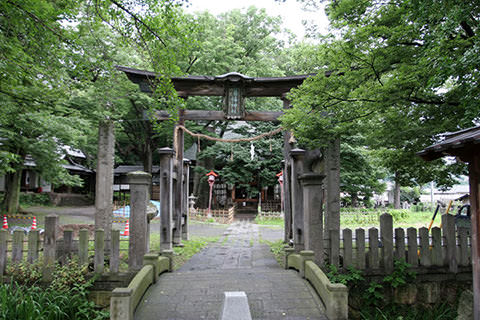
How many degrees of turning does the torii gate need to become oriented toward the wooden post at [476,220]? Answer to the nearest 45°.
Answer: approximately 45° to its left

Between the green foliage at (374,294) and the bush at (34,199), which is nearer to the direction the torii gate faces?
the green foliage

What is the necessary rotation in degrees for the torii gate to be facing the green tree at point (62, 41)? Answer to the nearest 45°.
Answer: approximately 45° to its right

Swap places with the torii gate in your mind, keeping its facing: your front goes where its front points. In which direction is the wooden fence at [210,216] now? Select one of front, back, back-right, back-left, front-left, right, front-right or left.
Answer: back

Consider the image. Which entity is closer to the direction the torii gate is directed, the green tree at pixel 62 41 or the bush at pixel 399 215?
the green tree

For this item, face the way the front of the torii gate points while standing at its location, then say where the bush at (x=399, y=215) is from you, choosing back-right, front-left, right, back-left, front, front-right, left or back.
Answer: back-left

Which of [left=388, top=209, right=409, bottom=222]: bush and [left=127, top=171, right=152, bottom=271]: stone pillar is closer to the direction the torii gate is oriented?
the stone pillar

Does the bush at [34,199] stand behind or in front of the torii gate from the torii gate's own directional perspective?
behind

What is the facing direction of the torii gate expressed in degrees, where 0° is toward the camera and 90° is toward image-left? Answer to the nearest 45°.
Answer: approximately 0°
